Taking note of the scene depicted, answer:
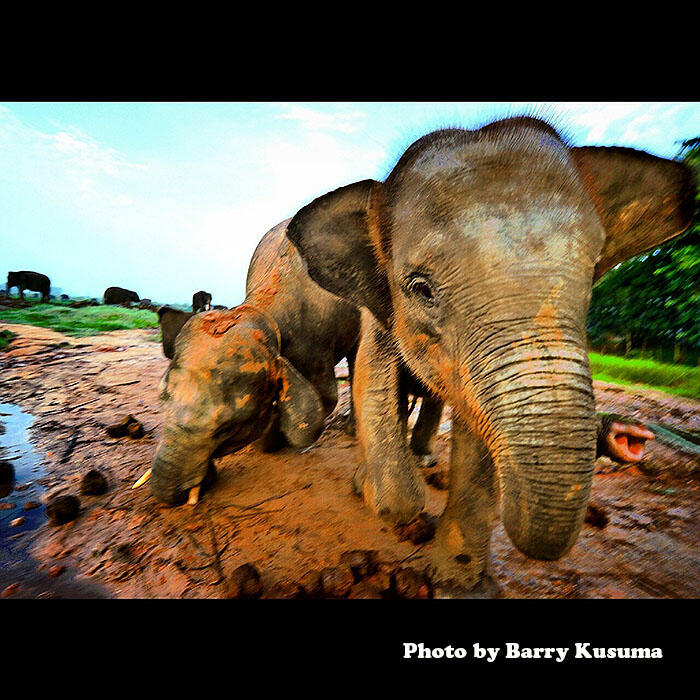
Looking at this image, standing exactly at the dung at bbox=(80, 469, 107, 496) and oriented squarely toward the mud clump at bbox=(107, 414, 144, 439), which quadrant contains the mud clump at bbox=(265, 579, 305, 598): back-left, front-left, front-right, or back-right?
back-right

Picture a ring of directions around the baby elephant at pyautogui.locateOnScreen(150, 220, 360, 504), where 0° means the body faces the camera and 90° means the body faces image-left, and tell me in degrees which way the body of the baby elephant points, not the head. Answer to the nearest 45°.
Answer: approximately 45°

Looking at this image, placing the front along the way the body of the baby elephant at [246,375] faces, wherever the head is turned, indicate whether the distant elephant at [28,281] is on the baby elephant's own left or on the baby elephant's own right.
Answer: on the baby elephant's own right

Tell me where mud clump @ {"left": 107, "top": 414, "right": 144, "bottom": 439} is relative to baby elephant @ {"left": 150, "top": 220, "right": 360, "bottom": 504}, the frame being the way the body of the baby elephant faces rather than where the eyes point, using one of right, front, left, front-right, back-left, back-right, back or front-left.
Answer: right

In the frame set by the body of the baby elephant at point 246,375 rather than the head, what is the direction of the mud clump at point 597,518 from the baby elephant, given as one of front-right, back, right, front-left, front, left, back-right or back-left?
back-left

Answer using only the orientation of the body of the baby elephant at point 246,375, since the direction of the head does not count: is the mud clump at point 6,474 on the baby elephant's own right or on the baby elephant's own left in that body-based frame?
on the baby elephant's own right

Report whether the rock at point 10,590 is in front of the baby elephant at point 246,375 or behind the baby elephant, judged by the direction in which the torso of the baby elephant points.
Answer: in front

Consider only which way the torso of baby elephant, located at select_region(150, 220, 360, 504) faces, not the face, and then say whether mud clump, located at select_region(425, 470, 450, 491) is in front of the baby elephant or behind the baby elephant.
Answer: behind

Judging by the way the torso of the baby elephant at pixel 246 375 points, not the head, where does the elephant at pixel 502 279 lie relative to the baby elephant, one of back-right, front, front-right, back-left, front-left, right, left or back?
left

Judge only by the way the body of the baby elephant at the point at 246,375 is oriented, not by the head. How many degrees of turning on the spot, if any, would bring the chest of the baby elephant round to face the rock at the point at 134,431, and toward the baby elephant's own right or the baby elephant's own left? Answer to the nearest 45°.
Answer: approximately 90° to the baby elephant's own right
